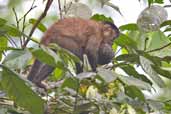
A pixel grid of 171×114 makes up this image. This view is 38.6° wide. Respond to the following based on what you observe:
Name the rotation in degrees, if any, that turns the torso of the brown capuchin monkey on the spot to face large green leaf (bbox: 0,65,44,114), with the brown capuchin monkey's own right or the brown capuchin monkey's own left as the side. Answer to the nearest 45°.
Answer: approximately 90° to the brown capuchin monkey's own right

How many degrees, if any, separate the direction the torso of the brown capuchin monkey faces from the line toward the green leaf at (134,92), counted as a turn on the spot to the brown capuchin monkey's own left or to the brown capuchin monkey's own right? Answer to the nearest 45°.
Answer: approximately 90° to the brown capuchin monkey's own right

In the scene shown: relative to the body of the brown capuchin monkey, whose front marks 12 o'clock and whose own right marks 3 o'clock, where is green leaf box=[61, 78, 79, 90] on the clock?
The green leaf is roughly at 3 o'clock from the brown capuchin monkey.

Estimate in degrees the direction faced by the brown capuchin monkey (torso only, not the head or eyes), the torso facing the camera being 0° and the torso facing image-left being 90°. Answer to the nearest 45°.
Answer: approximately 270°
